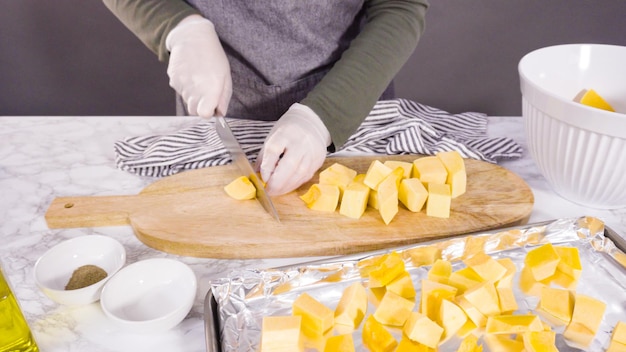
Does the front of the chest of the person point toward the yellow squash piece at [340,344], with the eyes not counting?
yes

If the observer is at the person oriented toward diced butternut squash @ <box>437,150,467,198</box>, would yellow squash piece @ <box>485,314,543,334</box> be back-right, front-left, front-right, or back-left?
front-right

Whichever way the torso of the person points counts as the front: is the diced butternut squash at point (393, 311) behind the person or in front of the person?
in front

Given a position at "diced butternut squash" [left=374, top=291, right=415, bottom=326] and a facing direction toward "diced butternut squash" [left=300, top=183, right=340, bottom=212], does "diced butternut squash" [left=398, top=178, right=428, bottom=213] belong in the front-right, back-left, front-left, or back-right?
front-right

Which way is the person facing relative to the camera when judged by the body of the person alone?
toward the camera

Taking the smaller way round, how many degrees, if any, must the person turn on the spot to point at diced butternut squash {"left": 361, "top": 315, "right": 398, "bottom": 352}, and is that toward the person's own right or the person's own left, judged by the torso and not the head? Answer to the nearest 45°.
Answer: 0° — they already face it

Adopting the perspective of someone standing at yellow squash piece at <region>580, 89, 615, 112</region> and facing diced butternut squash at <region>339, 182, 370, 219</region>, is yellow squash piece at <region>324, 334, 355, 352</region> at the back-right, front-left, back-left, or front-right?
front-left

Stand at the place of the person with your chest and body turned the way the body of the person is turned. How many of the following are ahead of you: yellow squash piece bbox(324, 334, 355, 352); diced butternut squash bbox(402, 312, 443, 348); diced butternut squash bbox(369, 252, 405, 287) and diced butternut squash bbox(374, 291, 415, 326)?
4

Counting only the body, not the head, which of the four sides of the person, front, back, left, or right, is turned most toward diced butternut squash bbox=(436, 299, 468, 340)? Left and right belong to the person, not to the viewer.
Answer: front

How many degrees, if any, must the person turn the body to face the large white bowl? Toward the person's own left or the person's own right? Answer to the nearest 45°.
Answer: approximately 45° to the person's own left
